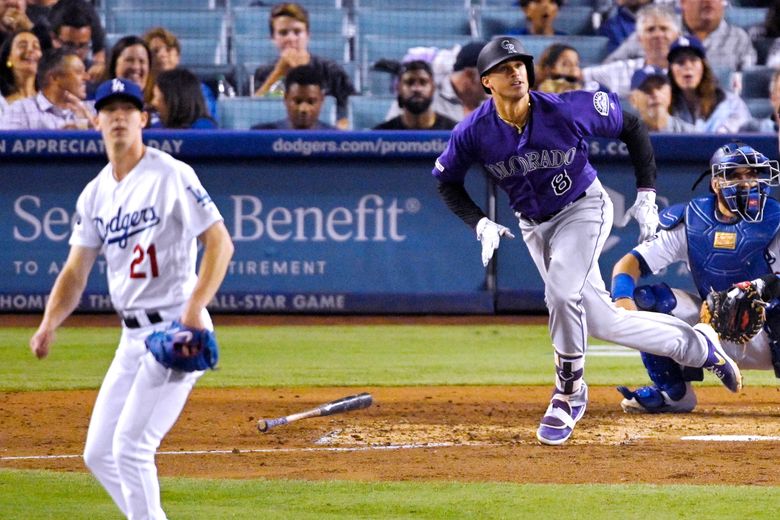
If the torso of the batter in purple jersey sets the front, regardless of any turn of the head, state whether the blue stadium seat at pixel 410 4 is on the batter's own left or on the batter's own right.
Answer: on the batter's own right

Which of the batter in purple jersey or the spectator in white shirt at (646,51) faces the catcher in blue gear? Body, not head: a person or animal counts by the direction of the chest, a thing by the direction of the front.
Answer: the spectator in white shirt

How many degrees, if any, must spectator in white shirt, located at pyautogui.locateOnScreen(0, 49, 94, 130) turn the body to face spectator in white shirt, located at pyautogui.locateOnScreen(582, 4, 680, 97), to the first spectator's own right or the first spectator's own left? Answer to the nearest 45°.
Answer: approximately 45° to the first spectator's own left

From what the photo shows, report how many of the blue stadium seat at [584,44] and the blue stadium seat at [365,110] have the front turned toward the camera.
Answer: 2

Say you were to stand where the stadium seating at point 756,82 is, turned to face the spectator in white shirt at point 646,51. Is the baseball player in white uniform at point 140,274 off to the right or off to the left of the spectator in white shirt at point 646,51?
left

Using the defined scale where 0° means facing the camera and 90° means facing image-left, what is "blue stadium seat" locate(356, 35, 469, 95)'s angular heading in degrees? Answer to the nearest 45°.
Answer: approximately 0°

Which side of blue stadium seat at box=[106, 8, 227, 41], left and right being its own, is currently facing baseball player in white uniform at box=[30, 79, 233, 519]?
front

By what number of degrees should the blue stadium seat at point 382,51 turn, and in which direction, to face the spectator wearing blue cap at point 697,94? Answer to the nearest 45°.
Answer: approximately 45° to its left

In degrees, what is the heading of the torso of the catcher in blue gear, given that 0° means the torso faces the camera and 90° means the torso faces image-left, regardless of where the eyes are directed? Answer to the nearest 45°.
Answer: approximately 0°
